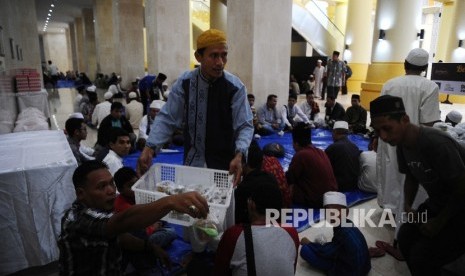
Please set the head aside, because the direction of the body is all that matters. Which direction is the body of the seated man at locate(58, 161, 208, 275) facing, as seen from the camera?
to the viewer's right

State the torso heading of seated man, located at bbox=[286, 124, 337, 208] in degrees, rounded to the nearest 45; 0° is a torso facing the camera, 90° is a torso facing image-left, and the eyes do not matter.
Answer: approximately 135°

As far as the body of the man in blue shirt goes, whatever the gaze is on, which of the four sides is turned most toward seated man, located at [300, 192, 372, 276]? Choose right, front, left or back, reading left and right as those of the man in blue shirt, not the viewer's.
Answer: left

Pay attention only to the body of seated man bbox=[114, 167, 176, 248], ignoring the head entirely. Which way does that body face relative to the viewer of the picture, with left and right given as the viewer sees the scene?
facing to the right of the viewer

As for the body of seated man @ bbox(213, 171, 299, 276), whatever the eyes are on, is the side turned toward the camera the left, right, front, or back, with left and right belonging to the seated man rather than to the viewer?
back

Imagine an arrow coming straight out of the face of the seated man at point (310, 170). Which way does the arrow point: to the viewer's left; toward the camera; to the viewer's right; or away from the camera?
away from the camera

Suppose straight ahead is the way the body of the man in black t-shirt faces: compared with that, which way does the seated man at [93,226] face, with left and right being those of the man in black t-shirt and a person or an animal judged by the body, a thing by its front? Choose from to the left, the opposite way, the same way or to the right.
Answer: the opposite way

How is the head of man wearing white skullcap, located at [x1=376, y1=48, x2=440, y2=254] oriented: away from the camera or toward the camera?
away from the camera

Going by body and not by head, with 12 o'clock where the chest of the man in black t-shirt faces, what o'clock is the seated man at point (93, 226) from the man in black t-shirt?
The seated man is roughly at 12 o'clock from the man in black t-shirt.

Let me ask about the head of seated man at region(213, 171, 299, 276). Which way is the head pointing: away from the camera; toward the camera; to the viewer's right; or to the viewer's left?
away from the camera
